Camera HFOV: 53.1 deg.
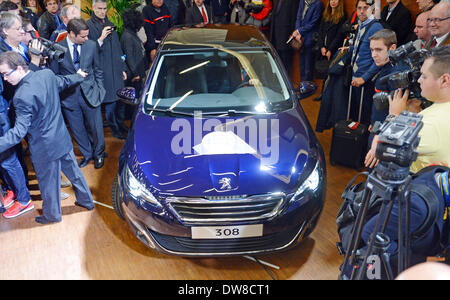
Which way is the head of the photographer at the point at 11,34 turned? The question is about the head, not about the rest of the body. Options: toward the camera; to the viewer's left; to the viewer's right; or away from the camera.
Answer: to the viewer's right

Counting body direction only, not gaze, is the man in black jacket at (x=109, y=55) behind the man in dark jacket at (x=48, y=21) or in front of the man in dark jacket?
in front

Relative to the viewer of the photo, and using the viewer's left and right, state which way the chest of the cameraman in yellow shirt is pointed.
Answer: facing to the left of the viewer

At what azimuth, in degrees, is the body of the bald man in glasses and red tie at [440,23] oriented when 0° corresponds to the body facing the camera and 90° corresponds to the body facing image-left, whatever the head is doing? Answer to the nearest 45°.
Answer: approximately 45°

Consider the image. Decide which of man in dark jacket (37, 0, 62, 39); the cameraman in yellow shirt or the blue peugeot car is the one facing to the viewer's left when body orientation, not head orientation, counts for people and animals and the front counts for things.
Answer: the cameraman in yellow shirt
